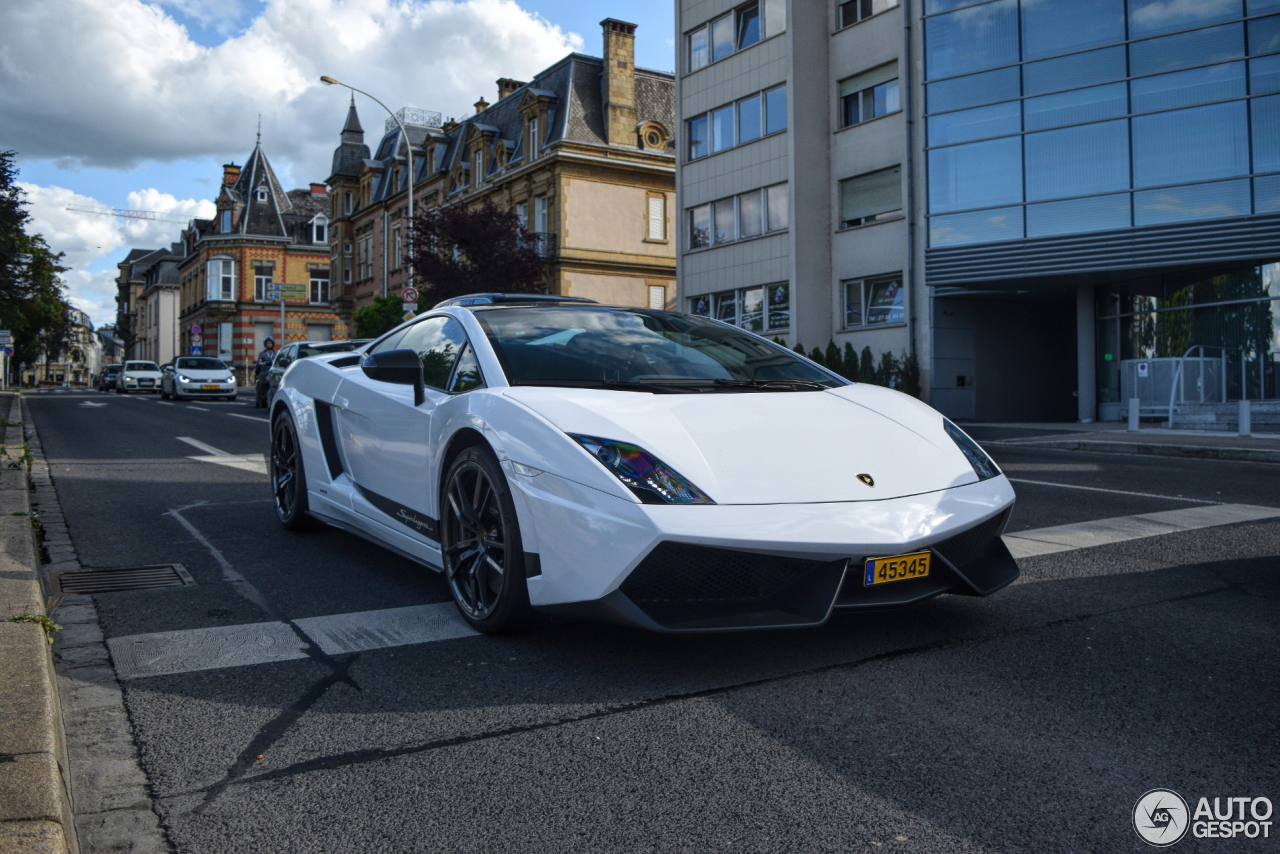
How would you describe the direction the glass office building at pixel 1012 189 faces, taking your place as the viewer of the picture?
facing the viewer and to the left of the viewer

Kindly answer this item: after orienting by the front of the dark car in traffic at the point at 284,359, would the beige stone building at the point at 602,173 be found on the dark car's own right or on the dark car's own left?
on the dark car's own left

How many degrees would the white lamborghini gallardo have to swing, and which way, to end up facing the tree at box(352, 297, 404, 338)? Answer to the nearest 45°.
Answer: approximately 135° to its left

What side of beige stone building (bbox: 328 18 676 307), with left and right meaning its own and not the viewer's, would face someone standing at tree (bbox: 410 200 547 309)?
front

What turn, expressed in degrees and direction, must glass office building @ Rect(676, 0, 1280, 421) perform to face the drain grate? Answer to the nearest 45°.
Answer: approximately 45° to its left

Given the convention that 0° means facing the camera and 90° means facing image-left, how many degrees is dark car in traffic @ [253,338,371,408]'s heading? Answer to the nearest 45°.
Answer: approximately 315°

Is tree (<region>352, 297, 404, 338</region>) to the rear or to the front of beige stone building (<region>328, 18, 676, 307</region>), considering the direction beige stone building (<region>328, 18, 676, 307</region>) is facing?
to the front

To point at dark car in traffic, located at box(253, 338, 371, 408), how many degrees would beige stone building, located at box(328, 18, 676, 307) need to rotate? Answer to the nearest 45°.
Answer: approximately 45° to its left

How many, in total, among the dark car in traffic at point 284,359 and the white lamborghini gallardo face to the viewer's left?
0

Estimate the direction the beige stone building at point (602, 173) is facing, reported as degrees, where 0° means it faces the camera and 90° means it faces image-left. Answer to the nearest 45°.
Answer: approximately 45°

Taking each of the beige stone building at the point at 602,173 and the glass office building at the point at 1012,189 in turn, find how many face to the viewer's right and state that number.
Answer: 0

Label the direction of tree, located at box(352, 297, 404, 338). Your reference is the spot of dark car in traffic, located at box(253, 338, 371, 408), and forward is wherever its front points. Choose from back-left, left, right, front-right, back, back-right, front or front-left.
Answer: back-left

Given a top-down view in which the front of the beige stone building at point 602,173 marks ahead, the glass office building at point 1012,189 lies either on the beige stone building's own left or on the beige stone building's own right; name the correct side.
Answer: on the beige stone building's own left

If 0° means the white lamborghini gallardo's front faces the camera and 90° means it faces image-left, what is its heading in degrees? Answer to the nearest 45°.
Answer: approximately 315°

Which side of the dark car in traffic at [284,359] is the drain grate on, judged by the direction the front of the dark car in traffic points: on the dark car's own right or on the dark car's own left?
on the dark car's own right
